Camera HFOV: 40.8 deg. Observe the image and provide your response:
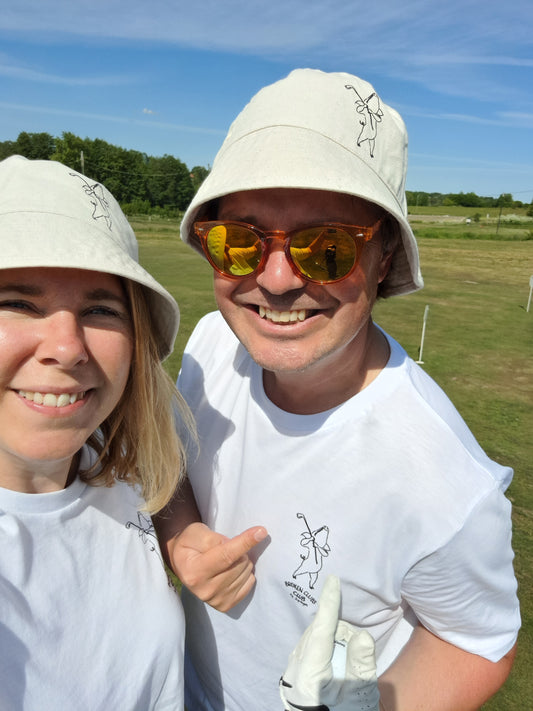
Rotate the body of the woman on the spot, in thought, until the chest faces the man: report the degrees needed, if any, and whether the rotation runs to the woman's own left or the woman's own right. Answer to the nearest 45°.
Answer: approximately 90° to the woman's own left

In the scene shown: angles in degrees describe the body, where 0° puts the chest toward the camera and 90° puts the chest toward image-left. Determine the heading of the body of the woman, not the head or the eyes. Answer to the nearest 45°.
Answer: approximately 0°
